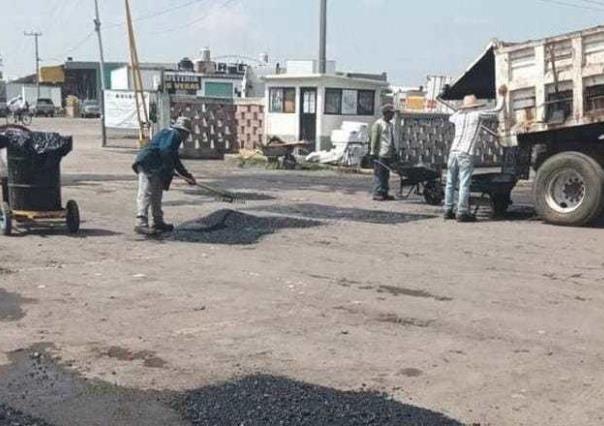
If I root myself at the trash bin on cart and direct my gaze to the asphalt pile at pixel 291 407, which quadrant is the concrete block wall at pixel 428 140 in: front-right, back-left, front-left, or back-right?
back-left

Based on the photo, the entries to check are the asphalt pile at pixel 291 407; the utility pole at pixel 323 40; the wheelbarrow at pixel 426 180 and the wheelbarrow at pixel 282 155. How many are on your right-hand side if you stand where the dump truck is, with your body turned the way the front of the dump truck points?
1

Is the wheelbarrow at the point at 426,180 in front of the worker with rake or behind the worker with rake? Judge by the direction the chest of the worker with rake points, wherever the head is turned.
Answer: in front

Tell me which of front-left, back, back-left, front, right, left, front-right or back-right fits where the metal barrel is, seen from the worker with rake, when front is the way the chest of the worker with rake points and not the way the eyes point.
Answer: back

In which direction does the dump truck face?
to the viewer's right

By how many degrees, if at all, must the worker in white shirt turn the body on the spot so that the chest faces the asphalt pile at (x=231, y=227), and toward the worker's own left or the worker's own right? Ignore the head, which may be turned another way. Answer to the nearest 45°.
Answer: approximately 180°

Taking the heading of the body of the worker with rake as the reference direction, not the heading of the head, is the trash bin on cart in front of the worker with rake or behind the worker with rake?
behind

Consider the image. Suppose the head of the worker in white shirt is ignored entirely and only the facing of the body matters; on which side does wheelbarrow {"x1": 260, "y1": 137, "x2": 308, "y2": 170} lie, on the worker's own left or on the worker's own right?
on the worker's own left

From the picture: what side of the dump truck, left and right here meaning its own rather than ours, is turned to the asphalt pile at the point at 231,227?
back

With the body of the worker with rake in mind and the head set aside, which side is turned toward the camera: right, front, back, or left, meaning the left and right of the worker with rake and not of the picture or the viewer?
right

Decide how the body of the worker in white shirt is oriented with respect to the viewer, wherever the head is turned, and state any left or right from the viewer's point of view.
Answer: facing away from the viewer and to the right of the viewer

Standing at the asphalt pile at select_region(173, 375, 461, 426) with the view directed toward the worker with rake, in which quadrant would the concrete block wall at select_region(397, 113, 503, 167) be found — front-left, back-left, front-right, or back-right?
front-right

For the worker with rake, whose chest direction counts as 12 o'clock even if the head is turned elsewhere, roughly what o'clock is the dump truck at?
The dump truck is roughly at 12 o'clock from the worker with rake.
